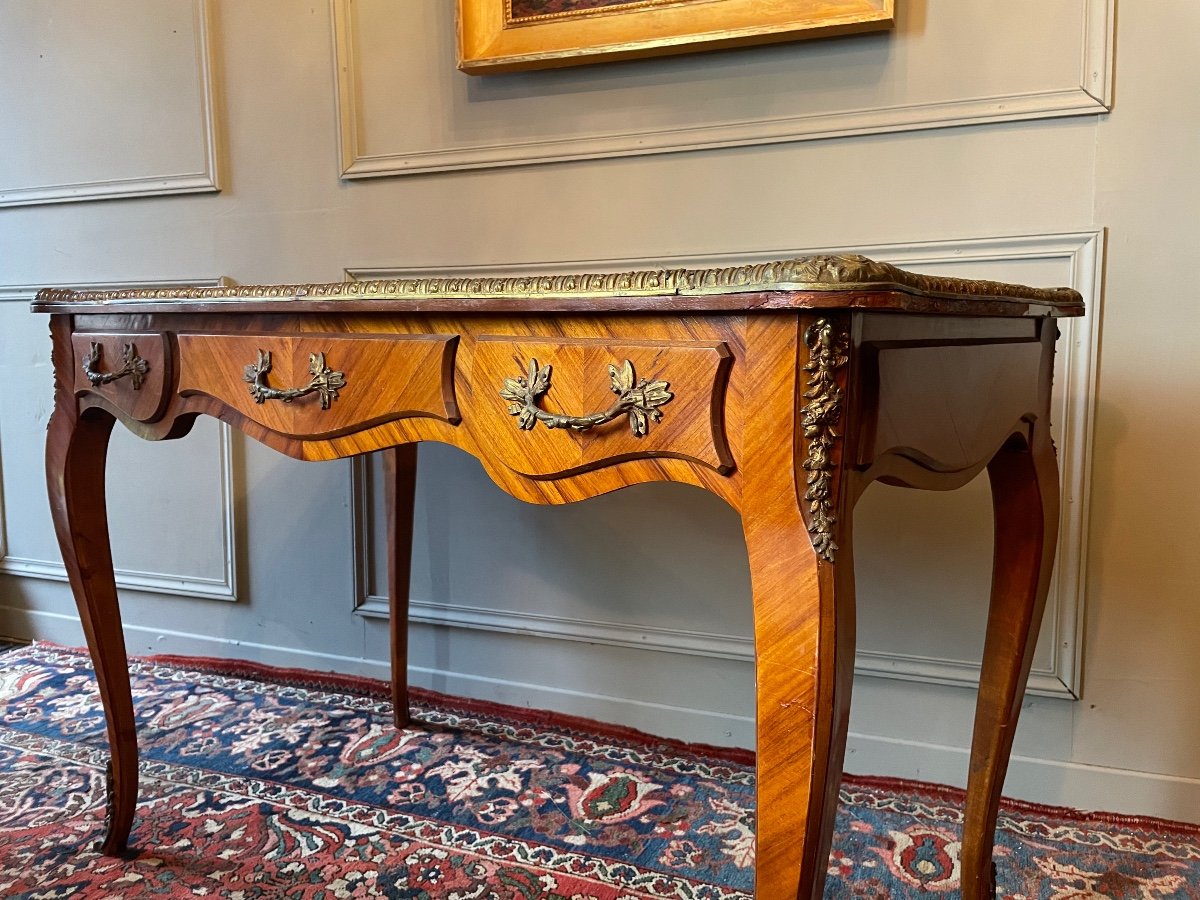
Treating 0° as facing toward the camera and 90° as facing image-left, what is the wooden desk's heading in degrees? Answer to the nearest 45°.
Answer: approximately 45°

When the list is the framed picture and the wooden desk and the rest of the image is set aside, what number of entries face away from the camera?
0

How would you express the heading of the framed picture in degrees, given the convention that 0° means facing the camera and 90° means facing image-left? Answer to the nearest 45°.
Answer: approximately 45°

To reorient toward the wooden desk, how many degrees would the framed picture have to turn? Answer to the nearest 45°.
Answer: approximately 45° to its left

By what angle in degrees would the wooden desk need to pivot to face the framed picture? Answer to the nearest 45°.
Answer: approximately 135° to its right
